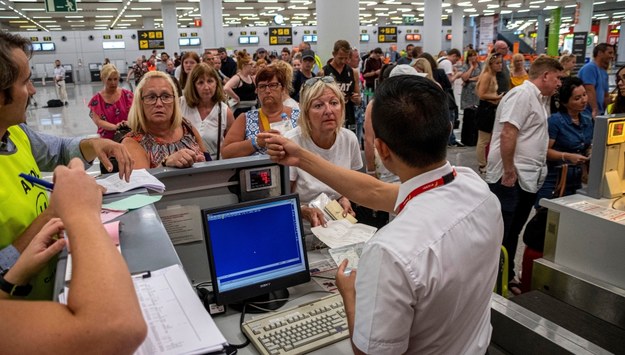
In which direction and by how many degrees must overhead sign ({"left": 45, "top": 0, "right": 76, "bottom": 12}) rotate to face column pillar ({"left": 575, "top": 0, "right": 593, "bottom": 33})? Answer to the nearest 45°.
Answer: approximately 90° to its left

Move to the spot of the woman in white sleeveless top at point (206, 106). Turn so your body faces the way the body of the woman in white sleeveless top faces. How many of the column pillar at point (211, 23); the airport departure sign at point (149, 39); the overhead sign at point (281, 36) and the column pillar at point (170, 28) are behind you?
4

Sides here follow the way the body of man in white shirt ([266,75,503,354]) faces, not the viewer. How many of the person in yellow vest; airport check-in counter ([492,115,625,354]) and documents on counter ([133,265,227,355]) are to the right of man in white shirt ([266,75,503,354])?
1

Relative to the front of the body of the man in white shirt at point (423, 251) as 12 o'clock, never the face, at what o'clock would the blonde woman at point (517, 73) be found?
The blonde woman is roughly at 2 o'clock from the man in white shirt.

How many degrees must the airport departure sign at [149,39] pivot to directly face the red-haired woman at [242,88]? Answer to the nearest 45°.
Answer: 0° — it already faces them

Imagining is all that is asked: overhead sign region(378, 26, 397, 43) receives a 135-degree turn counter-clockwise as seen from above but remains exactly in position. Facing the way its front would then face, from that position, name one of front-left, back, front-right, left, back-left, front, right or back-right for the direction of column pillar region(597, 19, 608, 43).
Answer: front

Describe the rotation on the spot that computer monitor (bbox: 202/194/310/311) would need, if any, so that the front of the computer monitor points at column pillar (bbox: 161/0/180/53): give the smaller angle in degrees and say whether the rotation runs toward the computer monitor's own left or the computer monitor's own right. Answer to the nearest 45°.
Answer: approximately 135° to the computer monitor's own left

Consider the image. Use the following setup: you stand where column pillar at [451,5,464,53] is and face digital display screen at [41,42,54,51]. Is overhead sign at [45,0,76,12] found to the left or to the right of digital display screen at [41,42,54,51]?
left

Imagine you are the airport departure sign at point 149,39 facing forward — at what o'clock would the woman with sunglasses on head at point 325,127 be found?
The woman with sunglasses on head is roughly at 12 o'clock from the airport departure sign.

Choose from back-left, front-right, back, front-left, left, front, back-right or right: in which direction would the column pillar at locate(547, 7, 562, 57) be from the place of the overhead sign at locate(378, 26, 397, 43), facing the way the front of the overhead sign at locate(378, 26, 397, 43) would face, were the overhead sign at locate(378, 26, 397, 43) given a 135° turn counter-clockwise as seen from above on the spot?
front-right
